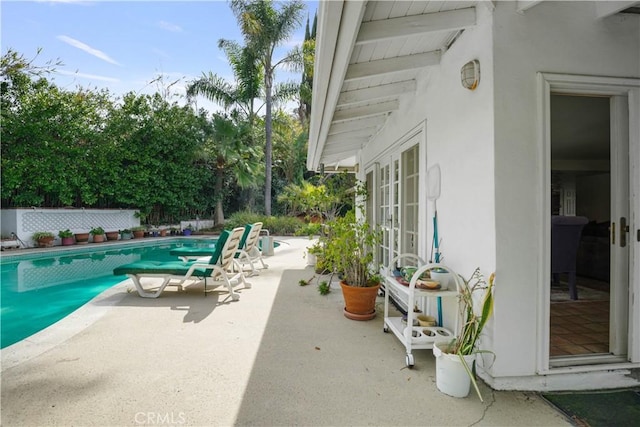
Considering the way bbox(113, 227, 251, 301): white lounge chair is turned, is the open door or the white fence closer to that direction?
the white fence

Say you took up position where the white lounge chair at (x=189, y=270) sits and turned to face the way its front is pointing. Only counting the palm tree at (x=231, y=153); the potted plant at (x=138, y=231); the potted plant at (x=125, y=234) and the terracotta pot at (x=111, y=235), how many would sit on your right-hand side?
4

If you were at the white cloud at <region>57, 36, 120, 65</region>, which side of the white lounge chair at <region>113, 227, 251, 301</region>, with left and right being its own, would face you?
right

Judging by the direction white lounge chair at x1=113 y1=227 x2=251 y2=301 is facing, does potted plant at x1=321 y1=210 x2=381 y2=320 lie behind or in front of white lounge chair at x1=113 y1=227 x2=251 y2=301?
behind

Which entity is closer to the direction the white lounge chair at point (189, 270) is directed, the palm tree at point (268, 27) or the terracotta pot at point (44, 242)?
the terracotta pot

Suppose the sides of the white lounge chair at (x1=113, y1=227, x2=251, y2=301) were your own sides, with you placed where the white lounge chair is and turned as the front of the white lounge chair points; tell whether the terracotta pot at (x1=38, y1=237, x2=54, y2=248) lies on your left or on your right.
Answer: on your right

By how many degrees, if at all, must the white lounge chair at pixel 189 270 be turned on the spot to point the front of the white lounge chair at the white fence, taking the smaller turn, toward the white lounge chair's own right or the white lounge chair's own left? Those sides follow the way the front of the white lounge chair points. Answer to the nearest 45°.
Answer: approximately 45° to the white lounge chair's own right

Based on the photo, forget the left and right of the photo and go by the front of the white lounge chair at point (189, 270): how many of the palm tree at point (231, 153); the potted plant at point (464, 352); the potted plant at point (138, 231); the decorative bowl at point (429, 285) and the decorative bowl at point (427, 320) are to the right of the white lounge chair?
2

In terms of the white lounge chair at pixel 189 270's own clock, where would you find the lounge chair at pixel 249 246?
The lounge chair is roughly at 4 o'clock from the white lounge chair.

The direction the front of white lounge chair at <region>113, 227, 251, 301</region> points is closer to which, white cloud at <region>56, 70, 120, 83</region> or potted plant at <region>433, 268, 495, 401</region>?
the white cloud

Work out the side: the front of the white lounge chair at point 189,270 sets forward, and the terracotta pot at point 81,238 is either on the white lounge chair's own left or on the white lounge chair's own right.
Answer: on the white lounge chair's own right

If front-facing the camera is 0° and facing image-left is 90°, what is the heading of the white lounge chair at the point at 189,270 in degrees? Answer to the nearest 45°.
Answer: approximately 90°

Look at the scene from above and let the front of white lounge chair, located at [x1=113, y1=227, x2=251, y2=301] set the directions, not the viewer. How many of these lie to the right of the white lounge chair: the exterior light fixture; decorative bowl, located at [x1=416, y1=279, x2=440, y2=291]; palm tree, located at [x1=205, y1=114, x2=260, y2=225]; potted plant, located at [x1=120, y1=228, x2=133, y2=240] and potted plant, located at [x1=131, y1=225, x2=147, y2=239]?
3

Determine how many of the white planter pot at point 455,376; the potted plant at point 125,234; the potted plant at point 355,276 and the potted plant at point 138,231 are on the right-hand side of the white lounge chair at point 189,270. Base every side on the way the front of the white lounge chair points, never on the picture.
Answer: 2

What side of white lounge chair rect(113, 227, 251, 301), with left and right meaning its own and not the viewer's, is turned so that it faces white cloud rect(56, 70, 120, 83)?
right

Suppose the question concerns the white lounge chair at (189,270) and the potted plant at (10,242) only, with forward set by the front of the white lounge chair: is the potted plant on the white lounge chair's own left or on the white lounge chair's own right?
on the white lounge chair's own right

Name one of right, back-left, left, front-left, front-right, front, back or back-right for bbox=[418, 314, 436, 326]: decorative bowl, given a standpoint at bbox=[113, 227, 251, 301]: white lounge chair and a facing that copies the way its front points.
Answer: back-left
